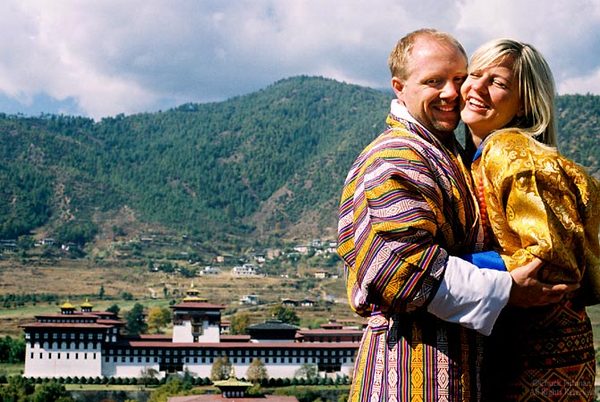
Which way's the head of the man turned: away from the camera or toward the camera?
toward the camera

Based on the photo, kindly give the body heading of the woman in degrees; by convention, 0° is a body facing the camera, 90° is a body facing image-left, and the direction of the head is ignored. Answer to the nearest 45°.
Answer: approximately 90°

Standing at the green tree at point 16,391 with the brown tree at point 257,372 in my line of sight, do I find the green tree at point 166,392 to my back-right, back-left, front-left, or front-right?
front-right

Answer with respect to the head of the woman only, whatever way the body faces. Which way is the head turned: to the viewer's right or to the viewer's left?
to the viewer's left

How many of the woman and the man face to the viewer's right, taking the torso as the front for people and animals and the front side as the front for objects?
1

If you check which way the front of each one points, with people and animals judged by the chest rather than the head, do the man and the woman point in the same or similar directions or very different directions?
very different directions

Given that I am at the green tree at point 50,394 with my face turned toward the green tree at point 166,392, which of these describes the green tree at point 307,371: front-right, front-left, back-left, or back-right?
front-left
